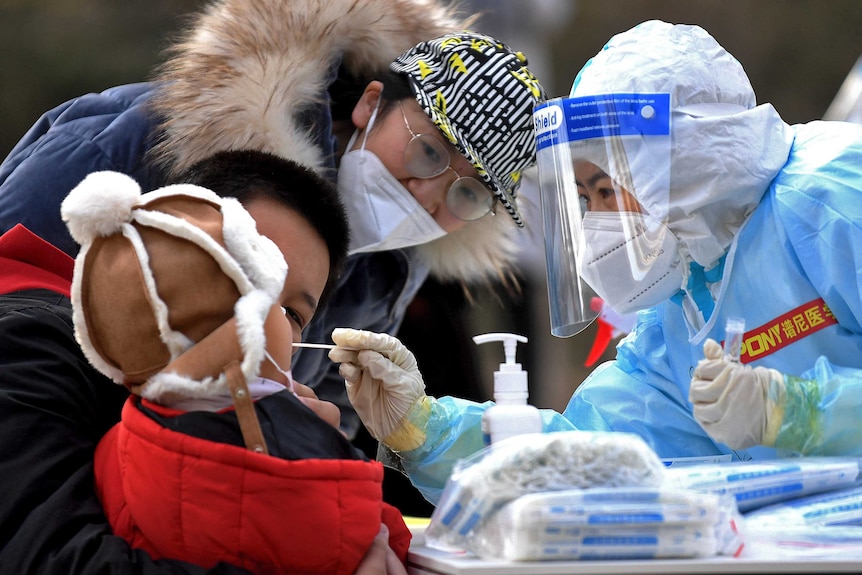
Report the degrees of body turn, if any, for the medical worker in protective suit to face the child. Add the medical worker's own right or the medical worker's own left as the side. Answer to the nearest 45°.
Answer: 0° — they already face them

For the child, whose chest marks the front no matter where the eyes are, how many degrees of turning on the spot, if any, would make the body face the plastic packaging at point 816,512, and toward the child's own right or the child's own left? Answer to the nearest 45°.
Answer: approximately 45° to the child's own right

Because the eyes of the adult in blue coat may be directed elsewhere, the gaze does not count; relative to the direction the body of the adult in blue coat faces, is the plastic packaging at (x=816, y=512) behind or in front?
in front

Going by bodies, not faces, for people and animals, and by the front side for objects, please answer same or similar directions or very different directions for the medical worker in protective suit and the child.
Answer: very different directions

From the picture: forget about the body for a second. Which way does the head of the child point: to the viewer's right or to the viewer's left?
to the viewer's right

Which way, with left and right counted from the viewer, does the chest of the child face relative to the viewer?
facing away from the viewer and to the right of the viewer

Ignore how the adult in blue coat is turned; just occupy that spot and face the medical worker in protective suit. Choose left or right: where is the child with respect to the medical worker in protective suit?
right

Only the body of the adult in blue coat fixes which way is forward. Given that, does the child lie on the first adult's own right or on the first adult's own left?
on the first adult's own right
